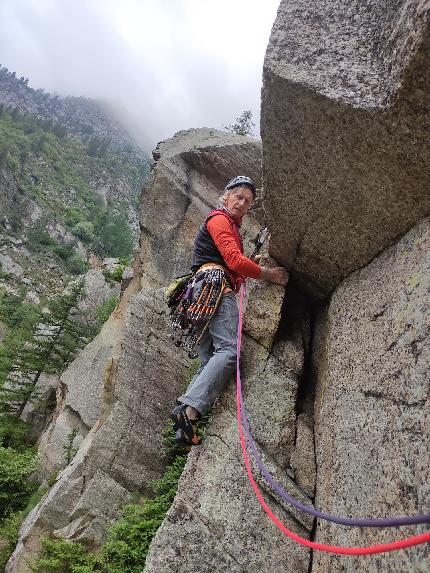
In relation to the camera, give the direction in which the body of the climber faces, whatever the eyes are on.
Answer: to the viewer's right
